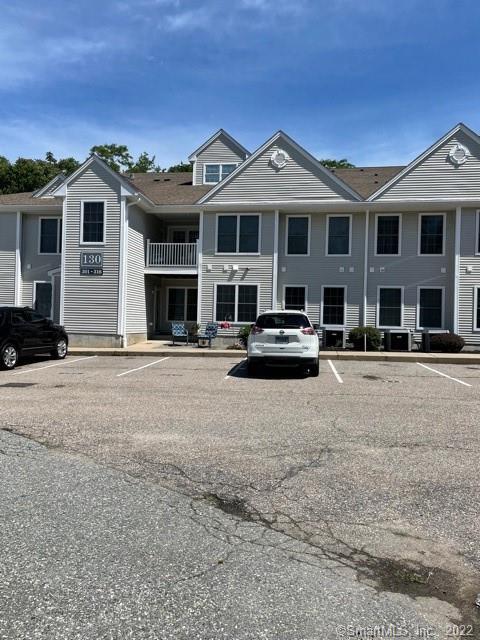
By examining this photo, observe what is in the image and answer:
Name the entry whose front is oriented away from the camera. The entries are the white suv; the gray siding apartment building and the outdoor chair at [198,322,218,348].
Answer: the white suv

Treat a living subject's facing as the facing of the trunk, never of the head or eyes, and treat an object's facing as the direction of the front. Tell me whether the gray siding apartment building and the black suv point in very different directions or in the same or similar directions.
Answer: very different directions

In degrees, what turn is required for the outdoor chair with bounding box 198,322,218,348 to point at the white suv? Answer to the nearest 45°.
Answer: approximately 45° to its left

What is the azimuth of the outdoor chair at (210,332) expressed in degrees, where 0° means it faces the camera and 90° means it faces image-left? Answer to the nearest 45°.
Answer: approximately 45°

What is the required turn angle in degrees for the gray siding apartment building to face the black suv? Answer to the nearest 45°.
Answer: approximately 45° to its right

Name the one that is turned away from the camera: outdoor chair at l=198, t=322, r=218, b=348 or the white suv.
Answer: the white suv

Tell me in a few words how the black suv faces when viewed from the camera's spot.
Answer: facing away from the viewer and to the right of the viewer

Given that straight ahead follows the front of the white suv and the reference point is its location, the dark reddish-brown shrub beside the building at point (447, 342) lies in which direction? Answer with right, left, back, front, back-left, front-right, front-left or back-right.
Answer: front-right

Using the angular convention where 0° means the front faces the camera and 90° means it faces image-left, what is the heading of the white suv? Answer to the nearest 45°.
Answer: approximately 180°

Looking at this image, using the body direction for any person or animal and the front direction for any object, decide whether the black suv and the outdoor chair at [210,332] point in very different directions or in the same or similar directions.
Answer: very different directions

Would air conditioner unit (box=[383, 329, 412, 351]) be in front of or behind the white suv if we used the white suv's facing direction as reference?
in front
